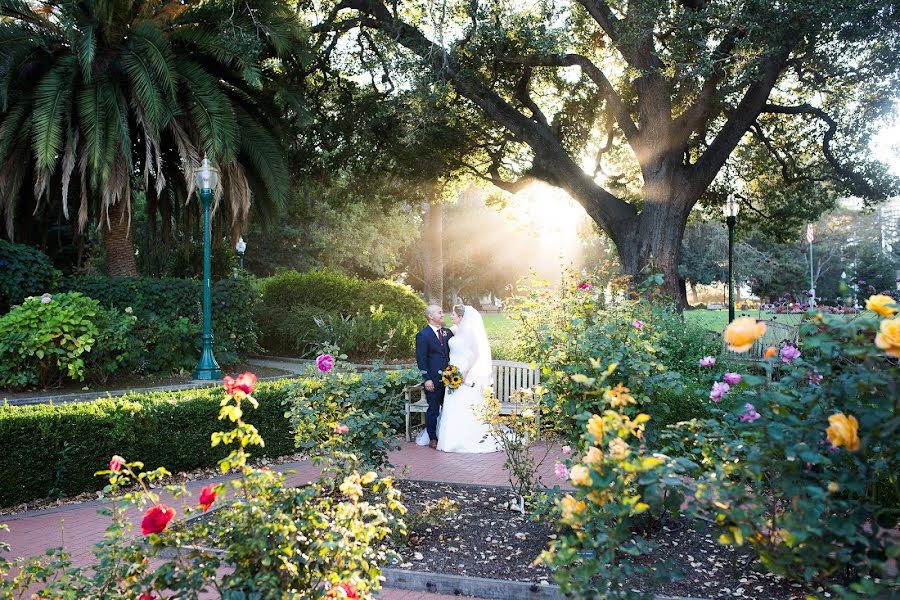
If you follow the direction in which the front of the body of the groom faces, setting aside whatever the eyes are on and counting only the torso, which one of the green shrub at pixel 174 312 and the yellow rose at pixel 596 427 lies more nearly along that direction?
the yellow rose

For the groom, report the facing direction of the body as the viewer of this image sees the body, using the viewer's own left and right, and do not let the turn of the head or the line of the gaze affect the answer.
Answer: facing the viewer and to the right of the viewer

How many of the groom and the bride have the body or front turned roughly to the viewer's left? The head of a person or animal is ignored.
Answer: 1

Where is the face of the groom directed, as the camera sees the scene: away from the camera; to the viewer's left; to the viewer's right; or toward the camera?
to the viewer's right

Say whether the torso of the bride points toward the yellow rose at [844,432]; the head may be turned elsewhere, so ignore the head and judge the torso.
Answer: no

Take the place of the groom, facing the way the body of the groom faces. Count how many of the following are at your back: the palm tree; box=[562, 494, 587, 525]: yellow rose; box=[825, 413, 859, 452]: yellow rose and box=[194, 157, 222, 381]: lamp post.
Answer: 2

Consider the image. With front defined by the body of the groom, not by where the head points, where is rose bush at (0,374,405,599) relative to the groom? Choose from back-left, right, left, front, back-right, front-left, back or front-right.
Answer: front-right

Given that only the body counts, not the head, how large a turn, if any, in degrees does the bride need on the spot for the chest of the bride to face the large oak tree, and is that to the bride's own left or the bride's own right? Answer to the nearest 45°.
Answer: approximately 135° to the bride's own right

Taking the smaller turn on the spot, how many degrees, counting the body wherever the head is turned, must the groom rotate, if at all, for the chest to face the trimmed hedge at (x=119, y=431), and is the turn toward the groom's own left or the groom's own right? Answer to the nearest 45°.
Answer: approximately 90° to the groom's own right

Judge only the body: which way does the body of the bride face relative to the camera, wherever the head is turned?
to the viewer's left
